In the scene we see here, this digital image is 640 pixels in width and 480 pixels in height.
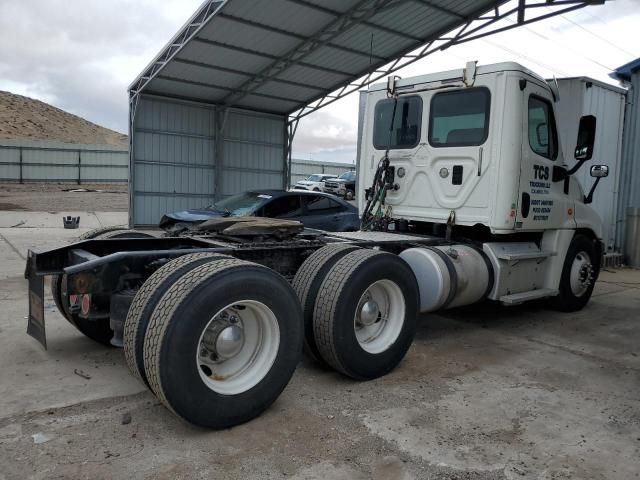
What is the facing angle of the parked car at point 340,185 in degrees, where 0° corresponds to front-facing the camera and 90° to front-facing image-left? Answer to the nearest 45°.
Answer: approximately 45°

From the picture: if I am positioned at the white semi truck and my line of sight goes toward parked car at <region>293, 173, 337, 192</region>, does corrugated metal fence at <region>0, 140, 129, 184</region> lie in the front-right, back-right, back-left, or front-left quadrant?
front-left

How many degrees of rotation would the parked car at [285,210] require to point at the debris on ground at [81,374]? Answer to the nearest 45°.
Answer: approximately 45° to its left

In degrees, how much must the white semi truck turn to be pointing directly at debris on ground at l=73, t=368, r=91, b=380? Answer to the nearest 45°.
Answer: approximately 135° to its left

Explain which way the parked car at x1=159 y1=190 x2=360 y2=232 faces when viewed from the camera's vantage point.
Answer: facing the viewer and to the left of the viewer

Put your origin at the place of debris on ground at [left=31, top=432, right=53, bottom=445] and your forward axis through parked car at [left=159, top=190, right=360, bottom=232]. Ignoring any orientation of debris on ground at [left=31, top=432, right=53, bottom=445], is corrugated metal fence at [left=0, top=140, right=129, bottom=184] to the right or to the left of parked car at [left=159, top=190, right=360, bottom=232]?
left

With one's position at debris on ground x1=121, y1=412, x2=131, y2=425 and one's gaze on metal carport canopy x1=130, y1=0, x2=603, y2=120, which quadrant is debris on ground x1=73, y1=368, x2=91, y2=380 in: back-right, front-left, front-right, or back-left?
front-left

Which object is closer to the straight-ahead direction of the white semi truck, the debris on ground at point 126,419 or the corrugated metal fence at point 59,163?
the corrugated metal fence

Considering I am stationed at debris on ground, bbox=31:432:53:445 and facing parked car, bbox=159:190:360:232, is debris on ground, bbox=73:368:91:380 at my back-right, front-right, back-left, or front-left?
front-left

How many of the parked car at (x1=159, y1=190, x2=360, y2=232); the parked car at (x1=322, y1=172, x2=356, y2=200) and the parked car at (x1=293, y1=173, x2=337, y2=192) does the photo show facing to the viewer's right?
0

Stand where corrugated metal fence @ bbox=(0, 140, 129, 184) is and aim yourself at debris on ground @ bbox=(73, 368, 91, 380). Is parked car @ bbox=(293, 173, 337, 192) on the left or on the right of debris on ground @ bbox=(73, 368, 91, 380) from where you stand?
left

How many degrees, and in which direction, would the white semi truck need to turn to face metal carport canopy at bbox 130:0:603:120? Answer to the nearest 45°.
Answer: approximately 45° to its left

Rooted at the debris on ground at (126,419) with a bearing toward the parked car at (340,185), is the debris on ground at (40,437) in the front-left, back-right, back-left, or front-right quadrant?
back-left

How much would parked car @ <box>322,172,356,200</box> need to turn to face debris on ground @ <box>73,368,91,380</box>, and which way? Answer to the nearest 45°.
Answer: approximately 45° to its left

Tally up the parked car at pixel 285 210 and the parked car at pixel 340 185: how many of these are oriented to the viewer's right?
0

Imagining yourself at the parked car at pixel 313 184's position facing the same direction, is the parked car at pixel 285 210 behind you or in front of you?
in front

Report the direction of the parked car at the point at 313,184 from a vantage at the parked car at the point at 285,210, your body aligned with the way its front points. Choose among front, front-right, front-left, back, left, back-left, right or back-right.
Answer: back-right
